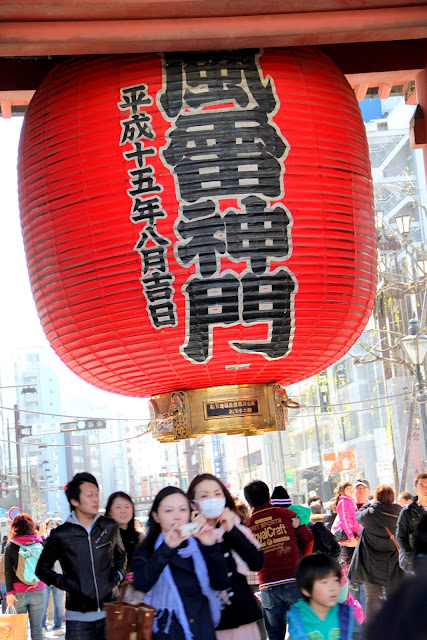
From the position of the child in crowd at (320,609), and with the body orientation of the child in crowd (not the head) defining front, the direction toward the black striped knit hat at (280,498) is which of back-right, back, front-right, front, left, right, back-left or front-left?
back-left

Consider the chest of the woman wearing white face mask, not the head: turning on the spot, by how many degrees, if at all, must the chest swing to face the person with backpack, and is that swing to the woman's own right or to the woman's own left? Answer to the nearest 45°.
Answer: approximately 90° to the woman's own right

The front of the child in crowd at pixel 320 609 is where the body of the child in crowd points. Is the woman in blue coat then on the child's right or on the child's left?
on the child's right

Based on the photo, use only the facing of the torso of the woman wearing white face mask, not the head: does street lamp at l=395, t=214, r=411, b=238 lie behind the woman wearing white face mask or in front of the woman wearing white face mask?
behind

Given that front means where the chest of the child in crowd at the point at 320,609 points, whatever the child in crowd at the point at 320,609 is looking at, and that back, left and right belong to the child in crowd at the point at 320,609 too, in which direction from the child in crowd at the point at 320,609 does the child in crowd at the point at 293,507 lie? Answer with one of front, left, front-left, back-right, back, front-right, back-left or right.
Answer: back-left

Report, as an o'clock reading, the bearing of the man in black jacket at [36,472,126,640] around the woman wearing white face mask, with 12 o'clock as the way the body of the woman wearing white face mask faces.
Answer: The man in black jacket is roughly at 3 o'clock from the woman wearing white face mask.

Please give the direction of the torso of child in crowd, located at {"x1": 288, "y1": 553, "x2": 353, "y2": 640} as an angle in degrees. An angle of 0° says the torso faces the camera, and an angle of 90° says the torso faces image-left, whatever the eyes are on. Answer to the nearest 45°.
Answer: approximately 315°

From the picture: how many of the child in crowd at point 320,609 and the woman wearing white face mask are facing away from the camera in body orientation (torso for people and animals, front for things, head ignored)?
0

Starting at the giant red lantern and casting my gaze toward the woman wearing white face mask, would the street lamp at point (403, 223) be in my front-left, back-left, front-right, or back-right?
back-left
